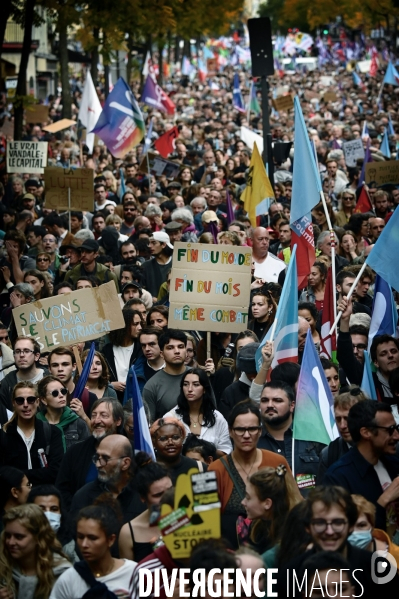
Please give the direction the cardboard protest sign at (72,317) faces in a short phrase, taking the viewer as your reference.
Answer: facing the viewer

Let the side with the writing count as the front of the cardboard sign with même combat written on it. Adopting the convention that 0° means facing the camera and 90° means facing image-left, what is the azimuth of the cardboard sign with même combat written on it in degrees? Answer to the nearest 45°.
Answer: approximately 0°

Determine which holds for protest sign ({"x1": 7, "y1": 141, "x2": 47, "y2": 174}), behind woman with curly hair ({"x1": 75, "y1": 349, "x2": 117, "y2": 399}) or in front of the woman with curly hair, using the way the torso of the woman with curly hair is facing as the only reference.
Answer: behind

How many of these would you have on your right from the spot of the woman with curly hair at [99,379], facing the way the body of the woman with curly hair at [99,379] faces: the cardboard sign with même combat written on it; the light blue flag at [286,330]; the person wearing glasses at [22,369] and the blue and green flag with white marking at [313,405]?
1

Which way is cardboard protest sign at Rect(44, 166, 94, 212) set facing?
toward the camera

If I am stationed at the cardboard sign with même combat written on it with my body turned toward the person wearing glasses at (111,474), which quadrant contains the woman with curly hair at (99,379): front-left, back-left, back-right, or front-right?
front-right

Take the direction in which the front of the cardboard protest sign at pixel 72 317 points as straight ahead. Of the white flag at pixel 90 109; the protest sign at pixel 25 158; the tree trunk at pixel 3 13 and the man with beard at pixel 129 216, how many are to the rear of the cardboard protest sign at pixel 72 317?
4

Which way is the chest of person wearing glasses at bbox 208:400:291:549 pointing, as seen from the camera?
toward the camera

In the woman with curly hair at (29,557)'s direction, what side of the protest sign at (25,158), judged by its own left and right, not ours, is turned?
front

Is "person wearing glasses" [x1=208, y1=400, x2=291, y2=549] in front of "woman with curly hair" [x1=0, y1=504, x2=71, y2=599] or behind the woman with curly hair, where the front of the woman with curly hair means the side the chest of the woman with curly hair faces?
behind

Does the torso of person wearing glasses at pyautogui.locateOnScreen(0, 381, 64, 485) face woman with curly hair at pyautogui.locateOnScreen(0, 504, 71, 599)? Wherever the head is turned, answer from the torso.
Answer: yes

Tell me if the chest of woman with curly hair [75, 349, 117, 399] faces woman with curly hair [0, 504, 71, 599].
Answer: yes

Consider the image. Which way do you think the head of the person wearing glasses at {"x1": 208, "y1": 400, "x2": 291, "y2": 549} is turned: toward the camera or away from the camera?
toward the camera

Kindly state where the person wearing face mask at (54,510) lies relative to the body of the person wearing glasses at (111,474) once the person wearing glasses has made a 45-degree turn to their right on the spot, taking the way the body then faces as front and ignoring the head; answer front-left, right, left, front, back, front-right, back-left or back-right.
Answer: front-left

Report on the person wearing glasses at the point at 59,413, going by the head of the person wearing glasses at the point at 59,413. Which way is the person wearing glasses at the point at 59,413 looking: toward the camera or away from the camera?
toward the camera
